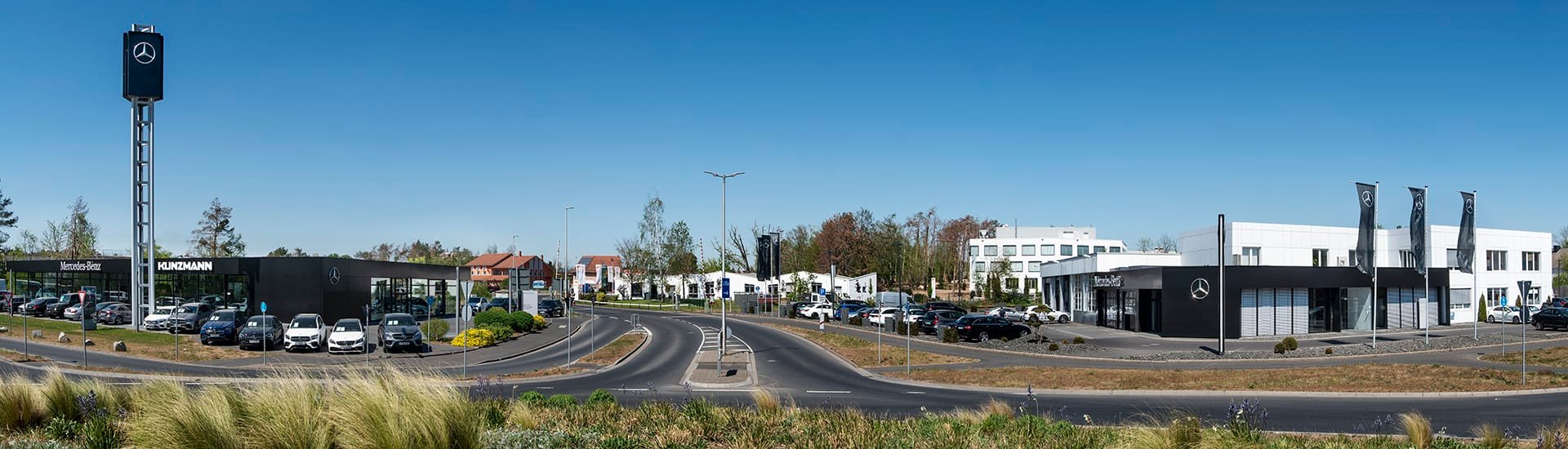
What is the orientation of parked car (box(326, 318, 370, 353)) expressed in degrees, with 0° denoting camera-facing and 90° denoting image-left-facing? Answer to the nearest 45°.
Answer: approximately 0°

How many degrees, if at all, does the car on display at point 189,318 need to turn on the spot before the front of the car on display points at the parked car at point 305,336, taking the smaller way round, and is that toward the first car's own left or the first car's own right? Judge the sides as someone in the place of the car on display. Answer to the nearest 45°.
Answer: approximately 45° to the first car's own left

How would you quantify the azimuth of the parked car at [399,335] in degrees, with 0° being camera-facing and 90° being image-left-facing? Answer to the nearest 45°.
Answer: approximately 0°

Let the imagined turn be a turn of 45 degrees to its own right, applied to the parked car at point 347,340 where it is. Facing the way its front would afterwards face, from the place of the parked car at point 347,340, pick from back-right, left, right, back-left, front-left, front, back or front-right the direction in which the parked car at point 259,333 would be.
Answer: right
